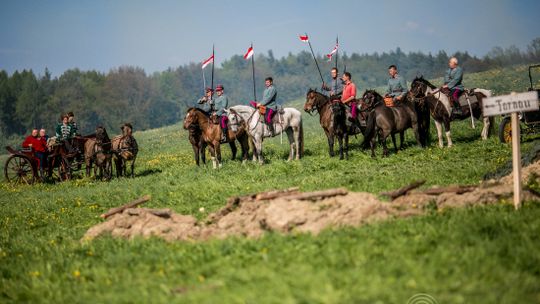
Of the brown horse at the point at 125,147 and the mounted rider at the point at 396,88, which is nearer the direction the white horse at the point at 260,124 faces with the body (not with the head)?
the brown horse

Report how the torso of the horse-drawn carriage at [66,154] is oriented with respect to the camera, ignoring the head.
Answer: to the viewer's right

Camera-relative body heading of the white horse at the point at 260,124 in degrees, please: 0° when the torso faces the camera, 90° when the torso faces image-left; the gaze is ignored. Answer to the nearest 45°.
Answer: approximately 90°

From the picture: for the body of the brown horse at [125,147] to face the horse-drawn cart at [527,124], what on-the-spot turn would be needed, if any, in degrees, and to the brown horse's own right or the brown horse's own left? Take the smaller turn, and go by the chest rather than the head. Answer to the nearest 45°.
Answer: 0° — it already faces it

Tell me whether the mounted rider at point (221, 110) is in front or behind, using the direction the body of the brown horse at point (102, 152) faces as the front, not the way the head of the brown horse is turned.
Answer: in front

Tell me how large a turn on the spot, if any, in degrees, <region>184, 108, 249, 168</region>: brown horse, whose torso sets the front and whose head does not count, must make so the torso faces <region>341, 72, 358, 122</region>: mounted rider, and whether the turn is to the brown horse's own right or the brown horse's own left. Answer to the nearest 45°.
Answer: approximately 135° to the brown horse's own left

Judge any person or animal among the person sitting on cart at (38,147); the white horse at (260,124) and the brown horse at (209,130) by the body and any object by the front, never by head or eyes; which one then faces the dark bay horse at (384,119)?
the person sitting on cart

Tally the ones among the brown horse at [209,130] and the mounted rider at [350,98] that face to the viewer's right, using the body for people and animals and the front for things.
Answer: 0

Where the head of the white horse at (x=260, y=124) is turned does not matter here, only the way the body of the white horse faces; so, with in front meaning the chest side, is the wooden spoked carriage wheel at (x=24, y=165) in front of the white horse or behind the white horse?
in front

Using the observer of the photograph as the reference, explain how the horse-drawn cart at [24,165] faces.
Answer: facing to the right of the viewer

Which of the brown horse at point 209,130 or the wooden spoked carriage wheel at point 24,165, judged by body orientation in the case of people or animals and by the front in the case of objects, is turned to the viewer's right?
the wooden spoked carriage wheel

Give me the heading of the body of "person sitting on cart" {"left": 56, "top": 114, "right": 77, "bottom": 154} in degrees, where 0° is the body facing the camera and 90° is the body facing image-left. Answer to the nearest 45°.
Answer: approximately 315°

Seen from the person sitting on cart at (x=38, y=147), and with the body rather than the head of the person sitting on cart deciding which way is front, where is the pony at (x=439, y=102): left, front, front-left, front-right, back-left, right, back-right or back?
front
